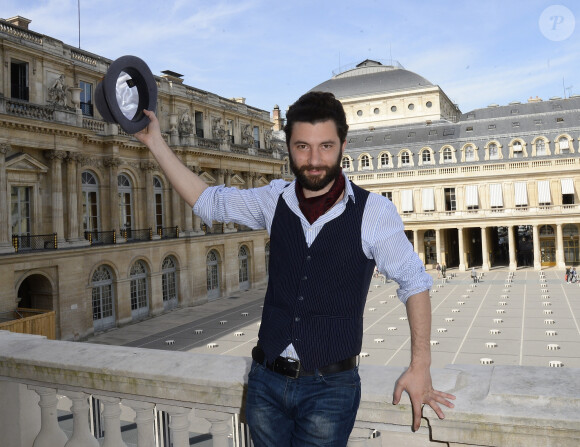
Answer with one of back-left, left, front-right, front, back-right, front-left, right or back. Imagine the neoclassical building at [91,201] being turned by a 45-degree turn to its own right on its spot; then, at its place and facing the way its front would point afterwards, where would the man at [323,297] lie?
front

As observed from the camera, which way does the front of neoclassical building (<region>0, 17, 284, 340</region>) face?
facing the viewer and to the right of the viewer

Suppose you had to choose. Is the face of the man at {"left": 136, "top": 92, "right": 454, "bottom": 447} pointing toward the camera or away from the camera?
toward the camera
